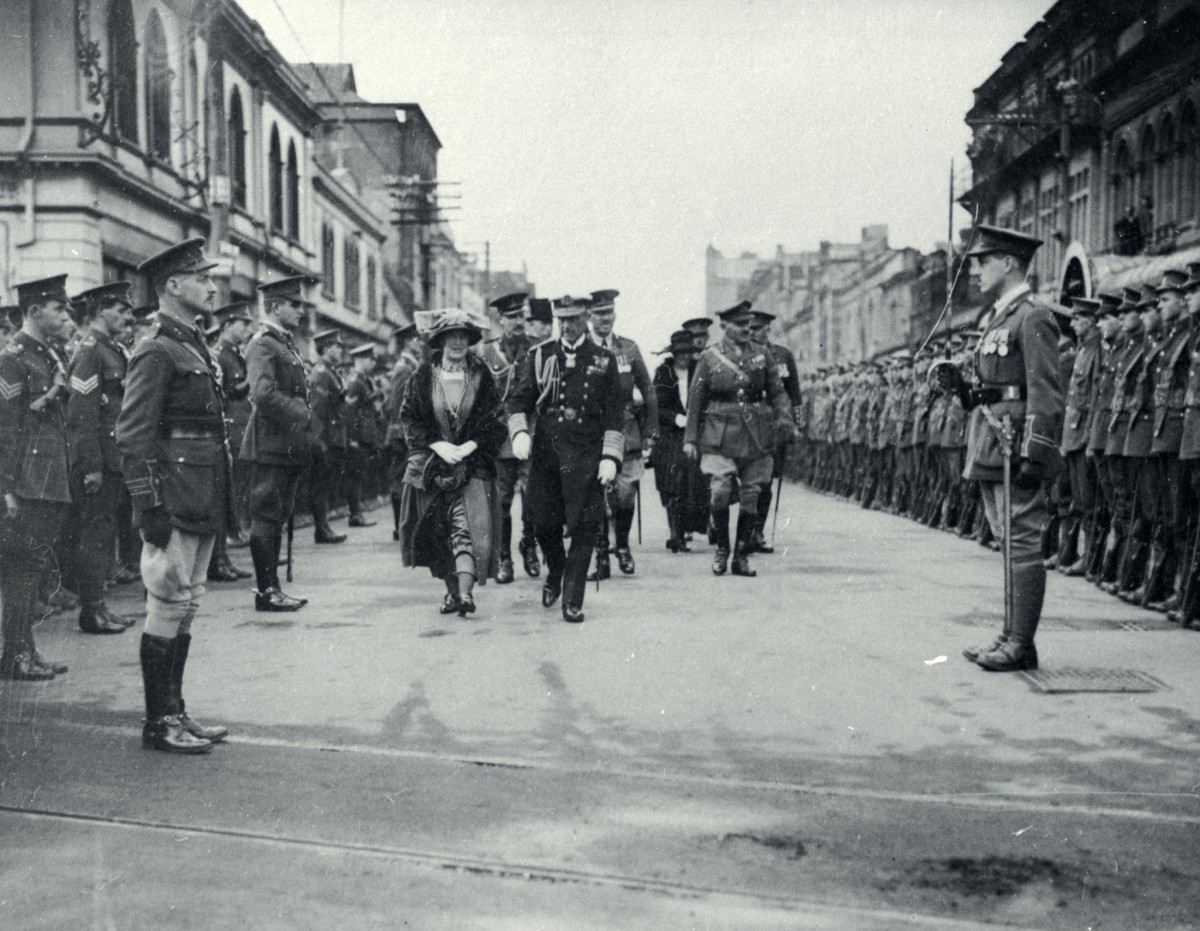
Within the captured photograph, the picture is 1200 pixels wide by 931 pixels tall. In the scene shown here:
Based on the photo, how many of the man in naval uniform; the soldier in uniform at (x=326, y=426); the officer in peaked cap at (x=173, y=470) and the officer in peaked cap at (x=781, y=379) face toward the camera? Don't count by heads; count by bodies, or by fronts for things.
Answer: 2

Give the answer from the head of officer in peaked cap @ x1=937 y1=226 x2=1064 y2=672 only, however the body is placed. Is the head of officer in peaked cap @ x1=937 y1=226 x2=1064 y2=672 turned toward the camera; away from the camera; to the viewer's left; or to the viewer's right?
to the viewer's left

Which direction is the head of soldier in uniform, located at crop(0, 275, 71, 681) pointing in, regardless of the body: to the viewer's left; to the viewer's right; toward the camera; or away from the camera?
to the viewer's right

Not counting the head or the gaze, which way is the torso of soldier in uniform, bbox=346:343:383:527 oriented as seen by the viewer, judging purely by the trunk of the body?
to the viewer's right

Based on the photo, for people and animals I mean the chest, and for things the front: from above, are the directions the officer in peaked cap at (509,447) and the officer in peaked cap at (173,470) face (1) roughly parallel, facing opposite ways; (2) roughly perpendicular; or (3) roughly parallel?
roughly perpendicular

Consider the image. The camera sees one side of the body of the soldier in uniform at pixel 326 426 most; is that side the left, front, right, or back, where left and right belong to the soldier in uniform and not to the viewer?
right

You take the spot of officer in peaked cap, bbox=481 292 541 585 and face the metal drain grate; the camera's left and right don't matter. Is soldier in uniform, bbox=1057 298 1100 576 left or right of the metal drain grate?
left

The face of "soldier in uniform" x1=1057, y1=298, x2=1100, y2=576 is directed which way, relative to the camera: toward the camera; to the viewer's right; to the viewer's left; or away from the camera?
to the viewer's left

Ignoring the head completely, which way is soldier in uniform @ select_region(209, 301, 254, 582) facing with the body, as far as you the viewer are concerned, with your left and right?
facing to the right of the viewer

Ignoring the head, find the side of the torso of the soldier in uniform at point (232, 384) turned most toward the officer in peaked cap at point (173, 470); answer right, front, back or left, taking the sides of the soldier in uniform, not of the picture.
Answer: right

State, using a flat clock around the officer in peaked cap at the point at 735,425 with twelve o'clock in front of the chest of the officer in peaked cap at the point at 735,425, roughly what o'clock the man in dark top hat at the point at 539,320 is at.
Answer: the man in dark top hat at the point at 539,320 is roughly at 3 o'clock from the officer in peaked cap at the point at 735,425.

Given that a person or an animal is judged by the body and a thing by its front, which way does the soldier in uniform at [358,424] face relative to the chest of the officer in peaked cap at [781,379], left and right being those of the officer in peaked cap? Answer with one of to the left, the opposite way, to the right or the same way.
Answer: to the left
